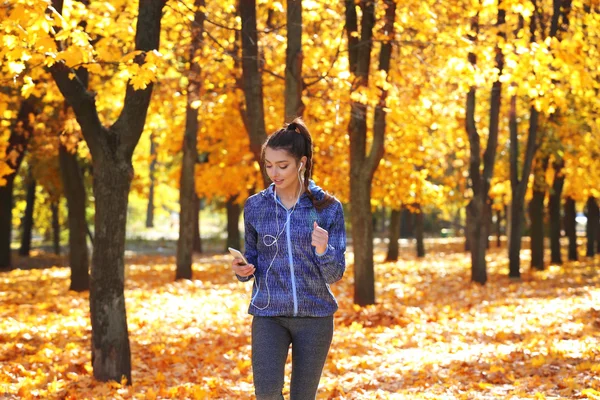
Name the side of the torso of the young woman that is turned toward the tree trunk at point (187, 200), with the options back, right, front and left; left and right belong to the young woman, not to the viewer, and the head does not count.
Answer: back

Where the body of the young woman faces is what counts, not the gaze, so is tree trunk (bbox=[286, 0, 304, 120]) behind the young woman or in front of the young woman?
behind

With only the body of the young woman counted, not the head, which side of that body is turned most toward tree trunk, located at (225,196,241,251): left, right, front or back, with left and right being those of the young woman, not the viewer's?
back

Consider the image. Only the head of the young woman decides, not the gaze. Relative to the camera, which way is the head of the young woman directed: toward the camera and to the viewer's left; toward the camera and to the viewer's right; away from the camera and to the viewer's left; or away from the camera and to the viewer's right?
toward the camera and to the viewer's left

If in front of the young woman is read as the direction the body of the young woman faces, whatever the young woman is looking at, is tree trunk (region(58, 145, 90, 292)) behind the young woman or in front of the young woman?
behind

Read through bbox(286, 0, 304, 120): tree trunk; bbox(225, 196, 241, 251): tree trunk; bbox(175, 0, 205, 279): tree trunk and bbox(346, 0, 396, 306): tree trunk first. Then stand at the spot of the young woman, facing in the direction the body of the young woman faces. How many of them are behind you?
4

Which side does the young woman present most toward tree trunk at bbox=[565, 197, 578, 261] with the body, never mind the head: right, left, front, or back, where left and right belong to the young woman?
back

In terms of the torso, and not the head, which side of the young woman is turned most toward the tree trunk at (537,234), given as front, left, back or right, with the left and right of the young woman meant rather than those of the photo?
back

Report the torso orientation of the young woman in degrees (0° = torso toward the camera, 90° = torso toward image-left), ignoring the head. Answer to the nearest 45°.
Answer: approximately 0°

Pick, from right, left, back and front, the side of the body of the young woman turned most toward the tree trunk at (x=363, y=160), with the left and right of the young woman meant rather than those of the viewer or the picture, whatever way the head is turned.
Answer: back

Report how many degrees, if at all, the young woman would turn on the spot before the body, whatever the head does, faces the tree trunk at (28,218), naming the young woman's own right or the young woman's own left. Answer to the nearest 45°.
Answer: approximately 180°

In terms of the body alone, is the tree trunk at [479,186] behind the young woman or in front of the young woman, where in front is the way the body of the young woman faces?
behind
